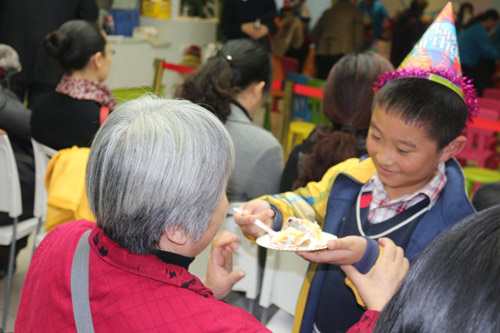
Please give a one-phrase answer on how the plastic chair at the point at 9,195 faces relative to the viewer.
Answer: facing away from the viewer and to the right of the viewer

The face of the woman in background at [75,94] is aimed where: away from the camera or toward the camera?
away from the camera

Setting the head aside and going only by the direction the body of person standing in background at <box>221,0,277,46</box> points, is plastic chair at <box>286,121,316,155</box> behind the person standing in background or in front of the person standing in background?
in front

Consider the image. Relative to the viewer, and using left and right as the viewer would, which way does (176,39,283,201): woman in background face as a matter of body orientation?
facing away from the viewer and to the right of the viewer

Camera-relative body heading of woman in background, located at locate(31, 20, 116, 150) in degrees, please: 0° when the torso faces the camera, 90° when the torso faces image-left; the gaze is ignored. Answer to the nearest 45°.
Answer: approximately 225°

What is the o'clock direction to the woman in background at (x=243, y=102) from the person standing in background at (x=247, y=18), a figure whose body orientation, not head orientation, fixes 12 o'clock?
The woman in background is roughly at 12 o'clock from the person standing in background.

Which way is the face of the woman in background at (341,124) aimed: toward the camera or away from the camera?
away from the camera

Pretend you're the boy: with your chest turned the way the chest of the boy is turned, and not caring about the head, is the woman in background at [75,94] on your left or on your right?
on your right

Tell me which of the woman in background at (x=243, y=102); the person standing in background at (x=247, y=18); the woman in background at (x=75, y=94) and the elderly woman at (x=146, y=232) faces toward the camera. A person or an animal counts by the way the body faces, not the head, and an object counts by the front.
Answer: the person standing in background

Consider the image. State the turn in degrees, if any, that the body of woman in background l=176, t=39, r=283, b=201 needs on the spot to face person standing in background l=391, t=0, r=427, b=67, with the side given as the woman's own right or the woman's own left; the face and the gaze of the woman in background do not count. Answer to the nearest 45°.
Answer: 0° — they already face them

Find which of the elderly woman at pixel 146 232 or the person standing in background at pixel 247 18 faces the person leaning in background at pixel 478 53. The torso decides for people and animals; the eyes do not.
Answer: the elderly woman

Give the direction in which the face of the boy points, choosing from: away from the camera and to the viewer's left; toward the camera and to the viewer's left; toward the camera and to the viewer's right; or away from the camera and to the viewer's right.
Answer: toward the camera and to the viewer's left

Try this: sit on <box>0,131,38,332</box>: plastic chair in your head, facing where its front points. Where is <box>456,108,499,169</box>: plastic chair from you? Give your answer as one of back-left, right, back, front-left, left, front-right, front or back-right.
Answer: front-right
